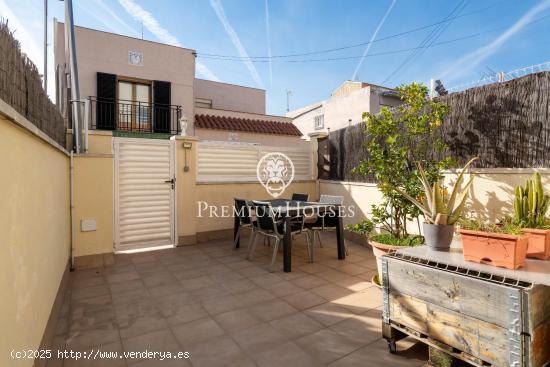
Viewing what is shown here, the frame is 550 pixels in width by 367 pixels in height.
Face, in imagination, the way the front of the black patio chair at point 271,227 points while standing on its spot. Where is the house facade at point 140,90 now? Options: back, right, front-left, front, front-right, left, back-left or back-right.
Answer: left

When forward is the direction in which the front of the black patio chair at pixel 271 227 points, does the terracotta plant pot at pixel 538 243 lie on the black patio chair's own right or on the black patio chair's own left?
on the black patio chair's own right

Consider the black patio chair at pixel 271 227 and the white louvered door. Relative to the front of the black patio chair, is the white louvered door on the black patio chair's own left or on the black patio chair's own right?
on the black patio chair's own left

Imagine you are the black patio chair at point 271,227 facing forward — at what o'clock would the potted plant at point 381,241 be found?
The potted plant is roughly at 3 o'clock from the black patio chair.

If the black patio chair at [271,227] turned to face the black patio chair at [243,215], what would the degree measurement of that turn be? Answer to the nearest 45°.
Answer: approximately 90° to its left

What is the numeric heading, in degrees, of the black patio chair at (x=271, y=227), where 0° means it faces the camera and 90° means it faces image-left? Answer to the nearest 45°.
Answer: approximately 225°

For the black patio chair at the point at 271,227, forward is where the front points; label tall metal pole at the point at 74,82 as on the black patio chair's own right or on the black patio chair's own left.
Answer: on the black patio chair's own left

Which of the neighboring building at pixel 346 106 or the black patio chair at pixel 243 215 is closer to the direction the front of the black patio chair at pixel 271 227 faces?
the neighboring building

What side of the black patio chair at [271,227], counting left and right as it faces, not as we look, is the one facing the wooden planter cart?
right

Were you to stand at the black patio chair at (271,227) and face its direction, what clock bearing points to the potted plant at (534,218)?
The potted plant is roughly at 3 o'clock from the black patio chair.
